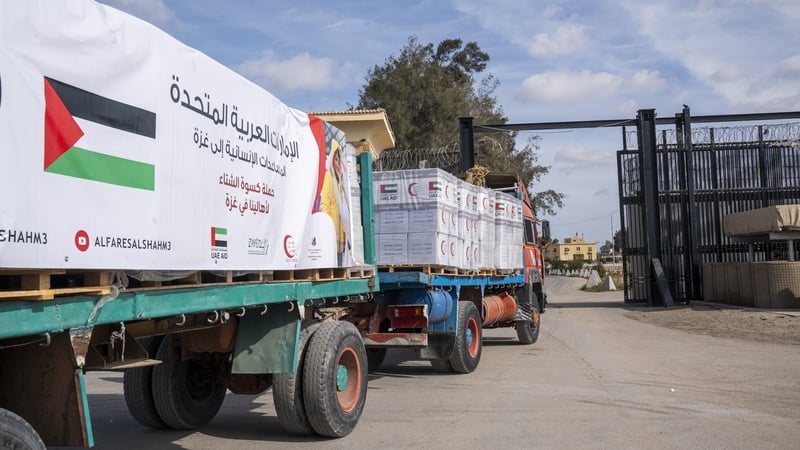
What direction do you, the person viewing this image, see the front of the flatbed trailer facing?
facing away from the viewer and to the right of the viewer

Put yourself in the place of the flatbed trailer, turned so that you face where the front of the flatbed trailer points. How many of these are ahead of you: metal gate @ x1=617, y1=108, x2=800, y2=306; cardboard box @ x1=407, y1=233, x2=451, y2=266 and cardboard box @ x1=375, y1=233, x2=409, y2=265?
3

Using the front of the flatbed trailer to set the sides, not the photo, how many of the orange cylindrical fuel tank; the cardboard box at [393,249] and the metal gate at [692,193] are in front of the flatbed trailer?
3

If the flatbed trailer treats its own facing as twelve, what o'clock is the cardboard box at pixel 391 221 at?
The cardboard box is roughly at 12 o'clock from the flatbed trailer.

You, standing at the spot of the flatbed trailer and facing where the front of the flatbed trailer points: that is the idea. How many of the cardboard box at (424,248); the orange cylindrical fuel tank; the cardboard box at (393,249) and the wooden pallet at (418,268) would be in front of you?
4

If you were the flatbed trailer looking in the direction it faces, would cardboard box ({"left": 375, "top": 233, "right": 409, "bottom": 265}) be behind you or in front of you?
in front

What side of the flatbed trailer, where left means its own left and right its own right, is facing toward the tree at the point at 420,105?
front

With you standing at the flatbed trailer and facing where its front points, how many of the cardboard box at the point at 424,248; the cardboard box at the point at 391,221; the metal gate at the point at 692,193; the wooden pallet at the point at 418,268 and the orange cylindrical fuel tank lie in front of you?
5

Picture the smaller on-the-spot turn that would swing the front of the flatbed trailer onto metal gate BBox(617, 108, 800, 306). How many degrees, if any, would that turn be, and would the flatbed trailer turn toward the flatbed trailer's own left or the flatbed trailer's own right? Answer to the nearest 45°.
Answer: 0° — it already faces it

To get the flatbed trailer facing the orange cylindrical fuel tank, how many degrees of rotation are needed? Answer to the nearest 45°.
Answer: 0° — it already faces it

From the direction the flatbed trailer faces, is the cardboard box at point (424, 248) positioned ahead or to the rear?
ahead

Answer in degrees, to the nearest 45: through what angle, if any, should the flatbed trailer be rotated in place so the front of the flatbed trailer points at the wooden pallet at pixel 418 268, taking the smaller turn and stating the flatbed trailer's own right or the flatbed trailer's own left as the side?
0° — it already faces it
